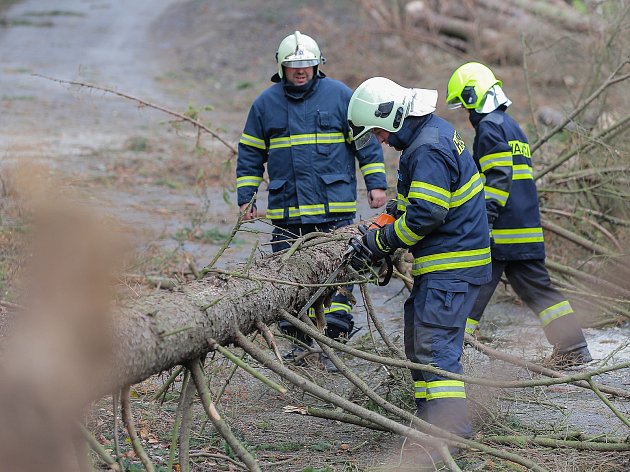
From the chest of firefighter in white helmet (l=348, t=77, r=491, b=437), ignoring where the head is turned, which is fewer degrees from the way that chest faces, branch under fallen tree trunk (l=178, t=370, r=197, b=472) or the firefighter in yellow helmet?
the branch under fallen tree trunk

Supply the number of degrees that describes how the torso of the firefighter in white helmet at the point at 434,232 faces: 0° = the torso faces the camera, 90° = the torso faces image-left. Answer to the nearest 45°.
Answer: approximately 90°

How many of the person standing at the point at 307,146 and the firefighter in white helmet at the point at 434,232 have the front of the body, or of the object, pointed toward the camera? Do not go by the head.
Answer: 1

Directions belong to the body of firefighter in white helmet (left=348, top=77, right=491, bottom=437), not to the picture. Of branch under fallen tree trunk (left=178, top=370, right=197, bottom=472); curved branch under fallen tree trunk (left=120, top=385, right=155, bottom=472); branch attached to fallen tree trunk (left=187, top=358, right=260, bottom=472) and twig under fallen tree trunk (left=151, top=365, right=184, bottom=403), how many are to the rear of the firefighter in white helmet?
0

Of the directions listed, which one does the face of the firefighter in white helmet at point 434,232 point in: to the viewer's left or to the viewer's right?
to the viewer's left

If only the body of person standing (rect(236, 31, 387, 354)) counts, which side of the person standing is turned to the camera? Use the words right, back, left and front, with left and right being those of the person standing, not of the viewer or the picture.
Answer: front

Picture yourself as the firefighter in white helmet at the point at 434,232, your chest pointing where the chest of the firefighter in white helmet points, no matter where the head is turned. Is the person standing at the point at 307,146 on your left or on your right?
on your right

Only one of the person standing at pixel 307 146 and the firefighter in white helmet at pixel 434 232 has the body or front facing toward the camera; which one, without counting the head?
the person standing

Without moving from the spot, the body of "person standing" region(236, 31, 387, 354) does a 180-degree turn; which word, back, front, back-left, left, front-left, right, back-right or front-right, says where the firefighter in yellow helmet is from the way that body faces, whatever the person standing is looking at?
right

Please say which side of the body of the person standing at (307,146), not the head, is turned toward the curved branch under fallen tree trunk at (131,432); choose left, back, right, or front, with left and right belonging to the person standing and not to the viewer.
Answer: front

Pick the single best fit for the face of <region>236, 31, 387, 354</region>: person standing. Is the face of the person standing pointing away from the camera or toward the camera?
toward the camera

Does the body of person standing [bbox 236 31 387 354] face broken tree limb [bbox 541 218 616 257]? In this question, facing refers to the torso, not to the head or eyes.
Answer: no

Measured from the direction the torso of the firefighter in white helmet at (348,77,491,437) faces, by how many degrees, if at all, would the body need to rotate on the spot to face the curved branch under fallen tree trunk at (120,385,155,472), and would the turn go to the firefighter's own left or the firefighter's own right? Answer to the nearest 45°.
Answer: approximately 45° to the firefighter's own left

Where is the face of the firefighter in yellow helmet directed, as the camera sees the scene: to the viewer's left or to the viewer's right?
to the viewer's left

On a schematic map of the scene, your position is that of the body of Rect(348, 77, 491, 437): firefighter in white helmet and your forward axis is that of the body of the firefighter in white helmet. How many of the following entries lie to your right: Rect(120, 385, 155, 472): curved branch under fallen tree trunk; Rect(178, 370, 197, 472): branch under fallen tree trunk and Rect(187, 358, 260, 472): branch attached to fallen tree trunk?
0

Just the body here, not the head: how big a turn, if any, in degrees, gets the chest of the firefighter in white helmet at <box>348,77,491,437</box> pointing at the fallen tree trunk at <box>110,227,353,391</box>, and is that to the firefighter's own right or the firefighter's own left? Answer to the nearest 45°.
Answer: approximately 45° to the firefighter's own left

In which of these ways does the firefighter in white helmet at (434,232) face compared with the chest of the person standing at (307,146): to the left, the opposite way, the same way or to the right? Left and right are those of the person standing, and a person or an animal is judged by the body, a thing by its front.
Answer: to the right
